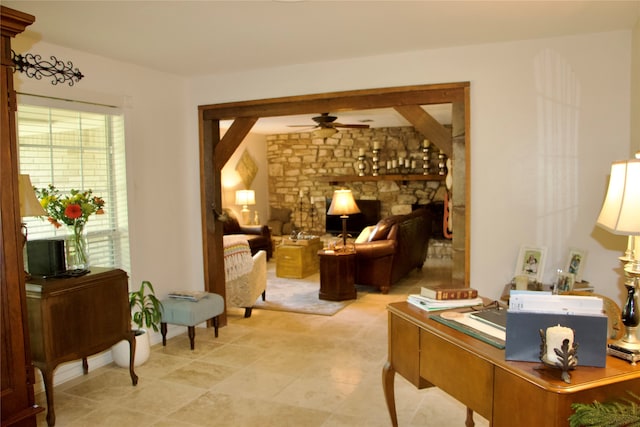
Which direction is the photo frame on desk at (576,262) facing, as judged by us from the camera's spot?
facing the viewer and to the left of the viewer

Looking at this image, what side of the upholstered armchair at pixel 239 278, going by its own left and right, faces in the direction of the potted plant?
back

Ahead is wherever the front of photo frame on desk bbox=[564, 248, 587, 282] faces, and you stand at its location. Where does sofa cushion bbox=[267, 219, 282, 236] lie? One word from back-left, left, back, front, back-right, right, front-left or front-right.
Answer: right

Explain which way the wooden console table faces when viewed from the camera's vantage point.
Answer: facing the viewer and to the right of the viewer

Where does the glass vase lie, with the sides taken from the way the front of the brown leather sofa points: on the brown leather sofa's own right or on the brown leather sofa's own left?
on the brown leather sofa's own left

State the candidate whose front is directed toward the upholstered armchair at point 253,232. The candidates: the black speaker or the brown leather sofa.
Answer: the brown leather sofa

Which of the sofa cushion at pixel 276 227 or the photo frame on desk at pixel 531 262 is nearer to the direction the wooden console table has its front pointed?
the photo frame on desk

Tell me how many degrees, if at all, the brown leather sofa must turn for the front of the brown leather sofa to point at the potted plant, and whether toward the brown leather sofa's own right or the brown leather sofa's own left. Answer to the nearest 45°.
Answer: approximately 90° to the brown leather sofa's own left

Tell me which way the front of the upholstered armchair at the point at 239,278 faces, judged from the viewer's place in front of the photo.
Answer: facing away from the viewer and to the right of the viewer

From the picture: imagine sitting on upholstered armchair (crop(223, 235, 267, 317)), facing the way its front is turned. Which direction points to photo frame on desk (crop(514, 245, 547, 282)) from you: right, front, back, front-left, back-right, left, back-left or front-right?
right

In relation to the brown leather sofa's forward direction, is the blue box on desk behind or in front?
behind

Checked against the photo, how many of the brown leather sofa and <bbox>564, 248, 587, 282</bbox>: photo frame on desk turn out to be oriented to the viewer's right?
0
